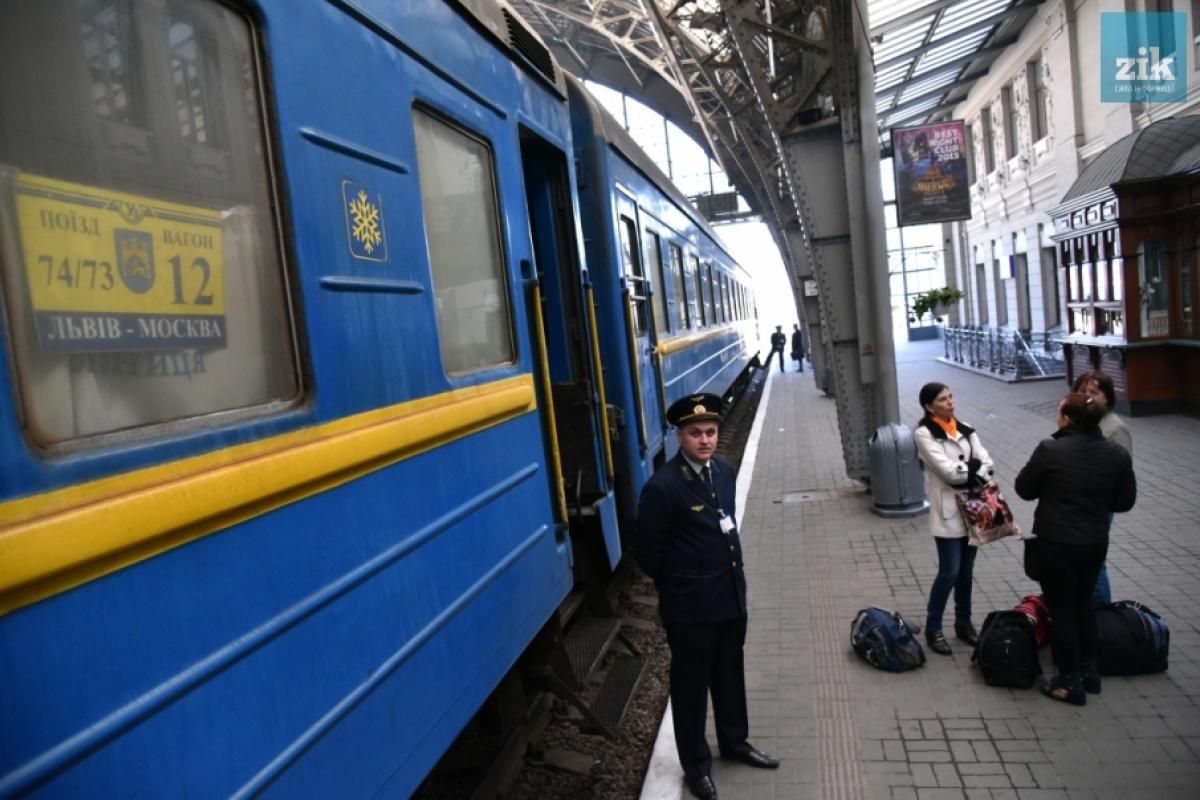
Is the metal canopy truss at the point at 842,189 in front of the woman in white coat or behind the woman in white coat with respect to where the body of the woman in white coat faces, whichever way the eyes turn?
behind

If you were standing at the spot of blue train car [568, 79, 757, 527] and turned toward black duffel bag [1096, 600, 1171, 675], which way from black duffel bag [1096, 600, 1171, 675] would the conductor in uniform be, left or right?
right

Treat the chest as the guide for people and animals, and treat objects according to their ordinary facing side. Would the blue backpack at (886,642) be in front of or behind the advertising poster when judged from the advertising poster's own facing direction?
in front

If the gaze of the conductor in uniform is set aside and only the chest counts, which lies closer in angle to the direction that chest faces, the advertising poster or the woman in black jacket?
the woman in black jacket

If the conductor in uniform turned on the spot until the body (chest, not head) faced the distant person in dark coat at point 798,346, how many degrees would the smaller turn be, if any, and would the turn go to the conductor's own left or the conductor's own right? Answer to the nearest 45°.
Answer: approximately 135° to the conductor's own left

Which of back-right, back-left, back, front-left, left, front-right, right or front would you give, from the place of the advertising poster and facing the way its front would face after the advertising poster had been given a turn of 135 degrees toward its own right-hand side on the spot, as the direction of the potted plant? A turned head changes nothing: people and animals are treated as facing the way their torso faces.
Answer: front-right

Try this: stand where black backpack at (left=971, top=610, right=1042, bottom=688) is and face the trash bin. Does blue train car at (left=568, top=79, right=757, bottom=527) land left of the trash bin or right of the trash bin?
left

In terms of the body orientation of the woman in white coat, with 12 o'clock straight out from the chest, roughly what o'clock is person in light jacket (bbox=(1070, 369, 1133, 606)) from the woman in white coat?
The person in light jacket is roughly at 10 o'clock from the woman in white coat.

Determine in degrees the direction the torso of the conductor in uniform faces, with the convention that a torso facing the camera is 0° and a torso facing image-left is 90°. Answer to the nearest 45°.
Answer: approximately 315°

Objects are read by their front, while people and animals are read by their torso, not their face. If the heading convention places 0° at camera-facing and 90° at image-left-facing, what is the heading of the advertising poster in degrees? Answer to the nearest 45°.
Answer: approximately 0°

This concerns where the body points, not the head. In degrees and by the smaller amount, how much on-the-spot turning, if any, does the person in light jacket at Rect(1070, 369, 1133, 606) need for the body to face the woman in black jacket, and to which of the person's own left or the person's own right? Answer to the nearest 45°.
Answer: approximately 45° to the person's own left

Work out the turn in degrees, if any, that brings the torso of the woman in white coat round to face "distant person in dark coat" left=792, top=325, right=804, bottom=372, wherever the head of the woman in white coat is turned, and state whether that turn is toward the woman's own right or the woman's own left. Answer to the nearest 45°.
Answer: approximately 135° to the woman's own left

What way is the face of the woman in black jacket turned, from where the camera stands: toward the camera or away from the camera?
away from the camera
